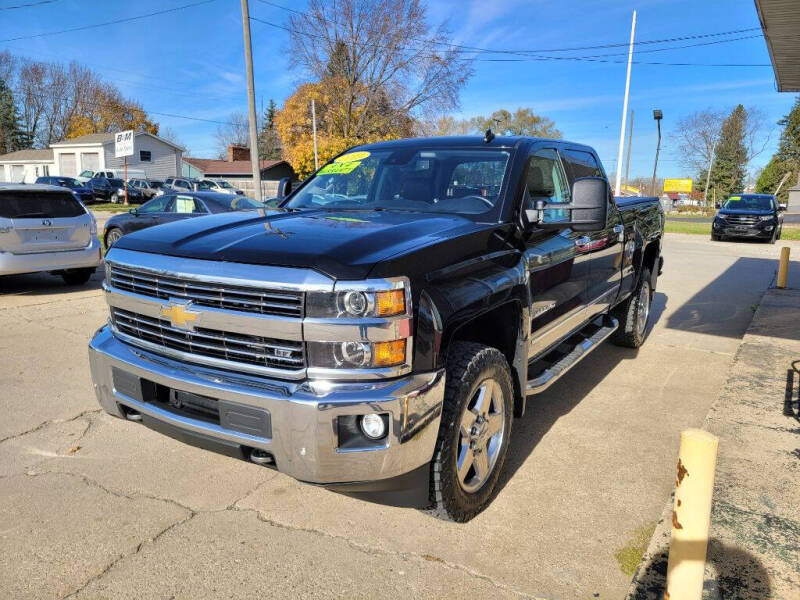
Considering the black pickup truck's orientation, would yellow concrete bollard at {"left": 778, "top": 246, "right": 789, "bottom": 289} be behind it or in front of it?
behind

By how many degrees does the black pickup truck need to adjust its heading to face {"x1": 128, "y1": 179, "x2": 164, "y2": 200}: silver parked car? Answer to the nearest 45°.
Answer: approximately 135° to its right

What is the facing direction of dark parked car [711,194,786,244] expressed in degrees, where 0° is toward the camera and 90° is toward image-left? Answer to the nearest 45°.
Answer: approximately 0°

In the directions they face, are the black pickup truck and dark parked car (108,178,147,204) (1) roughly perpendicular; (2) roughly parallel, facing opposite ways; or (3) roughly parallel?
roughly perpendicular

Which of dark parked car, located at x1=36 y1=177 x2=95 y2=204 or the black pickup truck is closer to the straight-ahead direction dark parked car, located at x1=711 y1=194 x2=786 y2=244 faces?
the black pickup truck

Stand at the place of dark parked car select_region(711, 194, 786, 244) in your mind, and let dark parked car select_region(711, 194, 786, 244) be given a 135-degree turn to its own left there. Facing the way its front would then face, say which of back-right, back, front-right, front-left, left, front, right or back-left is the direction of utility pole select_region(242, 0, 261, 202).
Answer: back

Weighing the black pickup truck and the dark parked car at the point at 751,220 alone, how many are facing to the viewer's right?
0

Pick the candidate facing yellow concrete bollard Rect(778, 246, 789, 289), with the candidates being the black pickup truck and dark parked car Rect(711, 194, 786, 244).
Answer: the dark parked car

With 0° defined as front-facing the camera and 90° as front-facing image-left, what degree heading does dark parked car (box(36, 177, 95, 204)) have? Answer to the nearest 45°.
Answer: approximately 315°
